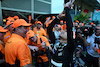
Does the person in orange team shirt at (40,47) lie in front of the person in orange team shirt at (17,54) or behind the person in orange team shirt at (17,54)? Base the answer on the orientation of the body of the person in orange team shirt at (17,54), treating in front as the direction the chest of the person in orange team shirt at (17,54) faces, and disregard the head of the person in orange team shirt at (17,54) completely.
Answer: in front

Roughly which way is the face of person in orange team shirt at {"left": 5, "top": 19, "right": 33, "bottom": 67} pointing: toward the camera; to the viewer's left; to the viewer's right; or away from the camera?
to the viewer's right

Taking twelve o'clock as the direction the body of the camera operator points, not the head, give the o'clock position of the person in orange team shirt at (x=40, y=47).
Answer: The person in orange team shirt is roughly at 1 o'clock from the camera operator.

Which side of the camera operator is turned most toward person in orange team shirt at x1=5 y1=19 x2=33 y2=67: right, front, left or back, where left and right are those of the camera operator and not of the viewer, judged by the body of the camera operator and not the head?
front

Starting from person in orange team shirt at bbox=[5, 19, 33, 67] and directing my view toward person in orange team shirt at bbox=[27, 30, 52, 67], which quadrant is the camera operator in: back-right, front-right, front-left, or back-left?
front-right

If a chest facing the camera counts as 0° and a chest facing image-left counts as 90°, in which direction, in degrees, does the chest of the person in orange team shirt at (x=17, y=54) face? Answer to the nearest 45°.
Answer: approximately 225°
